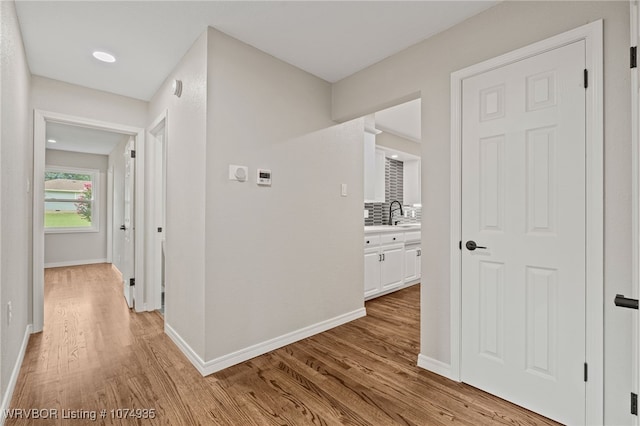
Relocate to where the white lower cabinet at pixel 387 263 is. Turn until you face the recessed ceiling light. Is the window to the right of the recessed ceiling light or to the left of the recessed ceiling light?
right

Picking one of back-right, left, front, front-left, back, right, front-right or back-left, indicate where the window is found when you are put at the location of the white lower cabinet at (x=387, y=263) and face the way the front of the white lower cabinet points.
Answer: back-right

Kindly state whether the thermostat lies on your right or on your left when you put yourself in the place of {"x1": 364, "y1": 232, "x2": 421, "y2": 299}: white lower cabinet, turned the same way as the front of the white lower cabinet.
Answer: on your right

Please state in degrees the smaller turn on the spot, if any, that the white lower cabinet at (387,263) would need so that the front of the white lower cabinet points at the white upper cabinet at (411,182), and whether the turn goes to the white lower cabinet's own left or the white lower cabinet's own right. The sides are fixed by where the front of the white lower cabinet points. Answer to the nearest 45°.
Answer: approximately 135° to the white lower cabinet's own left

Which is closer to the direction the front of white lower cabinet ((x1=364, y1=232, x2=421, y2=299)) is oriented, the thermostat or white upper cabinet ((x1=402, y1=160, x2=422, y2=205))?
the thermostat

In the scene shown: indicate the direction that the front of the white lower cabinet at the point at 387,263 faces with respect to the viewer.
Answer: facing the viewer and to the right of the viewer

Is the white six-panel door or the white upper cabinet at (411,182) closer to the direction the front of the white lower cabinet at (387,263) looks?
the white six-panel door

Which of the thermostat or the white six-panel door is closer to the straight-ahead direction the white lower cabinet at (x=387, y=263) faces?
the white six-panel door

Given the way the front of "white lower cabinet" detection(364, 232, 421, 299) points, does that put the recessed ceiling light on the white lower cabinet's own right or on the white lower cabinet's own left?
on the white lower cabinet's own right

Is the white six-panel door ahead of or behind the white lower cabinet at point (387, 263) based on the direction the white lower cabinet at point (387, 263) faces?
ahead
